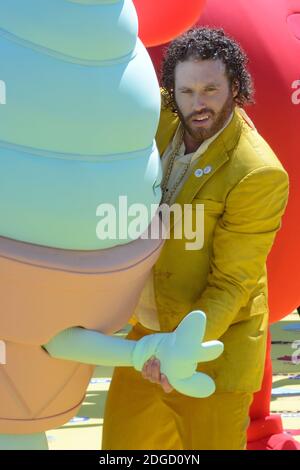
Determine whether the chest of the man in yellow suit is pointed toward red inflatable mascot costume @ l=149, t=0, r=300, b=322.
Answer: no

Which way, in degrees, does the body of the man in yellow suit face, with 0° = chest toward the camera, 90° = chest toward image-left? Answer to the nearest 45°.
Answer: approximately 45°
